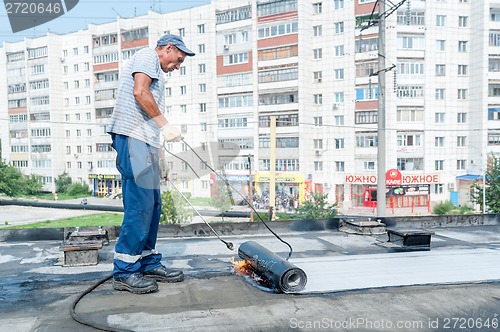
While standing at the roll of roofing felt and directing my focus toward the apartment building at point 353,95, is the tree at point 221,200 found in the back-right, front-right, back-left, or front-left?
front-left

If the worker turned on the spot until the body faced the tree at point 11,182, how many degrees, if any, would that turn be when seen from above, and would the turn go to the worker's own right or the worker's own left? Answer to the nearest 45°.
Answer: approximately 90° to the worker's own left

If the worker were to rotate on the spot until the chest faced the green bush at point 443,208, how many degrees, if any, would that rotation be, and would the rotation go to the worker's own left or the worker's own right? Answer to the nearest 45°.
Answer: approximately 45° to the worker's own left

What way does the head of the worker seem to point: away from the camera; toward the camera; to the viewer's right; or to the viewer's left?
to the viewer's right

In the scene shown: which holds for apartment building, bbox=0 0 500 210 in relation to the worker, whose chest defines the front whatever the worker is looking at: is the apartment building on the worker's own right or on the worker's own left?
on the worker's own left

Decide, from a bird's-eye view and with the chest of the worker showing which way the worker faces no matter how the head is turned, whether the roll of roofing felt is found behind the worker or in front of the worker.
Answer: in front

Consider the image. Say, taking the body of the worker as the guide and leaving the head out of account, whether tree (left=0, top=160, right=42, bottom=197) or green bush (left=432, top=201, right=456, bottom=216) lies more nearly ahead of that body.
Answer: the green bush

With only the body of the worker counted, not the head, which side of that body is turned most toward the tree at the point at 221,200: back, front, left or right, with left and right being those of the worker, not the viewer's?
left

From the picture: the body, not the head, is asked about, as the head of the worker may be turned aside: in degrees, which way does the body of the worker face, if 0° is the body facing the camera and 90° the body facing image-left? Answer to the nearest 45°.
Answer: approximately 270°
